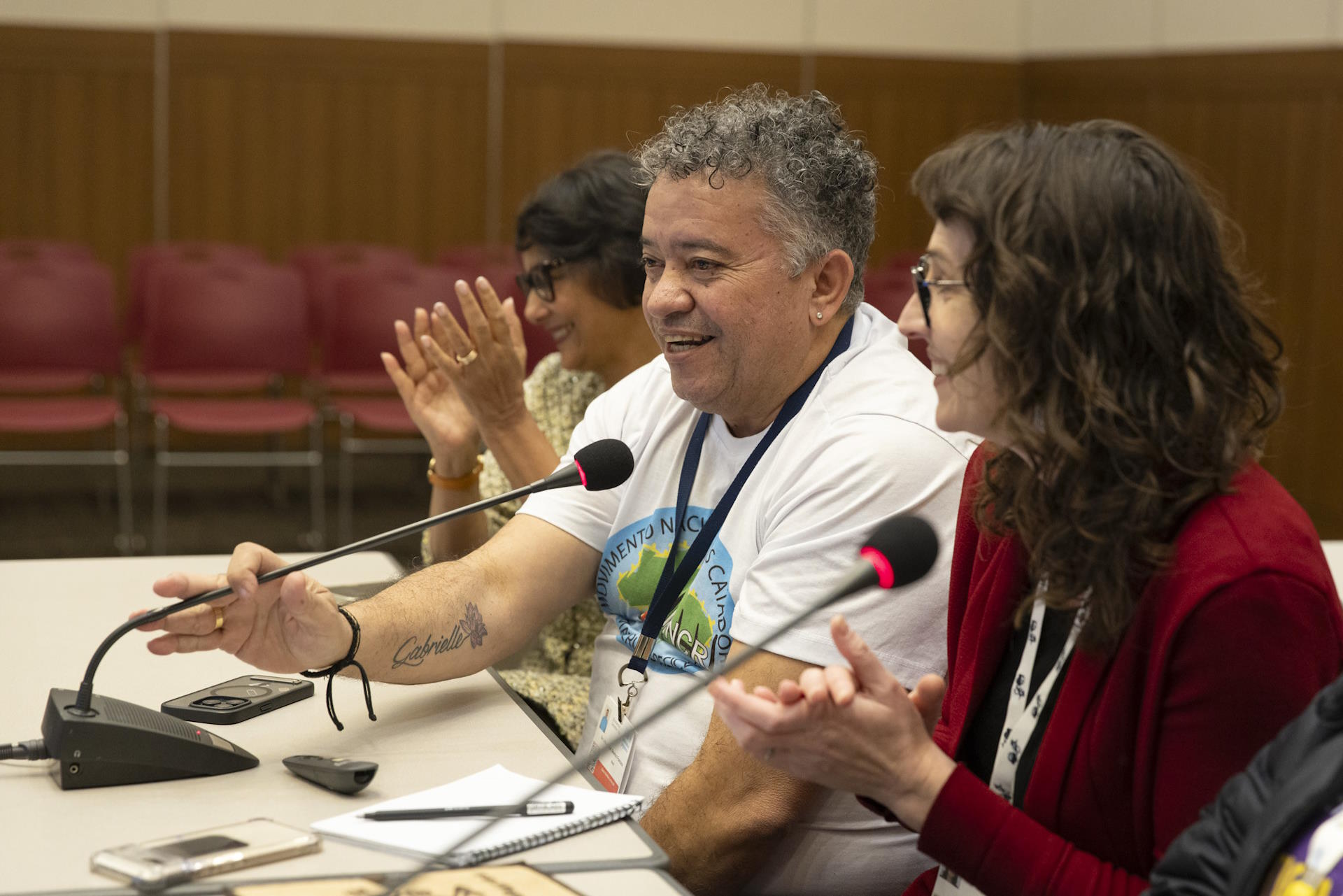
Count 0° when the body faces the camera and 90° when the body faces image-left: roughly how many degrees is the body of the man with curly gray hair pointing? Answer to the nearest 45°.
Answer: approximately 45°

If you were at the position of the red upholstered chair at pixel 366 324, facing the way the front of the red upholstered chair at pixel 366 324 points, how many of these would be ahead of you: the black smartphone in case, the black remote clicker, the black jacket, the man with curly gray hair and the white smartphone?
5

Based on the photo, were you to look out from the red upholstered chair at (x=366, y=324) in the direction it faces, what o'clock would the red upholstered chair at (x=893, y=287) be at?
the red upholstered chair at (x=893, y=287) is roughly at 9 o'clock from the red upholstered chair at (x=366, y=324).

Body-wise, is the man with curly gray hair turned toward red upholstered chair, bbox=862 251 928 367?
no

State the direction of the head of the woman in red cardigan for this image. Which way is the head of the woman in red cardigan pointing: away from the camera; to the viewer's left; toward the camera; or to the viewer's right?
to the viewer's left

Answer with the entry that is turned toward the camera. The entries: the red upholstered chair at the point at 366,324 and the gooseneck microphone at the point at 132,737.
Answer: the red upholstered chair

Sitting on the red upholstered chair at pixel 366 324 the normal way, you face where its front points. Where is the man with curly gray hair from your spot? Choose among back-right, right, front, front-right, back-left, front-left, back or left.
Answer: front

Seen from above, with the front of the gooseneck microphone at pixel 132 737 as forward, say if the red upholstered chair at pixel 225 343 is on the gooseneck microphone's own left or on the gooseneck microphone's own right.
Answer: on the gooseneck microphone's own left

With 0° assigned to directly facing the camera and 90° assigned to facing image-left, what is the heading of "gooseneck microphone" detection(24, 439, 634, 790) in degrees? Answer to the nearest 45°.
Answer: approximately 270°

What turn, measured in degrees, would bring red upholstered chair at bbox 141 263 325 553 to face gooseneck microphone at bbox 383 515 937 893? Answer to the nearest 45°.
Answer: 0° — it already faces it

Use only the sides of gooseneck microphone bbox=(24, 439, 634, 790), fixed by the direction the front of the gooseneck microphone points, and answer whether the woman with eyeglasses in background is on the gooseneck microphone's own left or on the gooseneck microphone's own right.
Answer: on the gooseneck microphone's own left

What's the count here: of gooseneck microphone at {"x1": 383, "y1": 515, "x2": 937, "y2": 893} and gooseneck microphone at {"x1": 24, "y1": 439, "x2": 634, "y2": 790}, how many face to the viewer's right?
2

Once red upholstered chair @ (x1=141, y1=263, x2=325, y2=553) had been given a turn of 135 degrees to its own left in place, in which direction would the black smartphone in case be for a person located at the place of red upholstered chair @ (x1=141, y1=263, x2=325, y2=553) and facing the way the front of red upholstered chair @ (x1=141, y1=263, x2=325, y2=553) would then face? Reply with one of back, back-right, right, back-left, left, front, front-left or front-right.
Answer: back-right

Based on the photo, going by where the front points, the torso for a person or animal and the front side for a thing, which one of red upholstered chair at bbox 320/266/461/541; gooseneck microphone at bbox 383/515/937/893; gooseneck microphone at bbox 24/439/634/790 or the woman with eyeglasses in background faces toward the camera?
the red upholstered chair

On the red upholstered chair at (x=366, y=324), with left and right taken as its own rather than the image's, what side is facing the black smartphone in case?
front
